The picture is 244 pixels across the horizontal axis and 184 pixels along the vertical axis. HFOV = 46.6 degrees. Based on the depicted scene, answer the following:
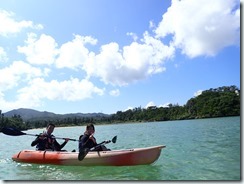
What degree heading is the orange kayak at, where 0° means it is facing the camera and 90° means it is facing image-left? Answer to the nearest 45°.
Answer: approximately 270°
